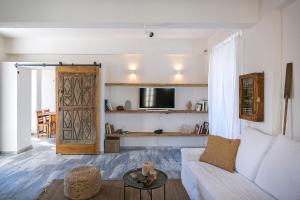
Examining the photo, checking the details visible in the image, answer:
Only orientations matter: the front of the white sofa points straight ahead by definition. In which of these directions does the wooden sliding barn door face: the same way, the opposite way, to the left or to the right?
to the left

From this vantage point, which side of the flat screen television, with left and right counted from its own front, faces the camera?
front

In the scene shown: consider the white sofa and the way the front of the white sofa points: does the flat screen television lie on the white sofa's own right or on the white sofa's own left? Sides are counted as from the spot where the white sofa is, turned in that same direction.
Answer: on the white sofa's own right

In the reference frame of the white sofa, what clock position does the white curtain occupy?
The white curtain is roughly at 4 o'clock from the white sofa.

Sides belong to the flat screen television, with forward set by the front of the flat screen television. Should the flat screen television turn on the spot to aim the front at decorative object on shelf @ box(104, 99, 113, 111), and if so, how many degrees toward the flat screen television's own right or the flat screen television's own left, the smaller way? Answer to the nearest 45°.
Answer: approximately 90° to the flat screen television's own right

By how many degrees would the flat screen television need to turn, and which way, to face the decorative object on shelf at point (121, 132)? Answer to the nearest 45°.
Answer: approximately 90° to its right

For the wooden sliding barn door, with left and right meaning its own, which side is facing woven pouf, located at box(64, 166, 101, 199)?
front

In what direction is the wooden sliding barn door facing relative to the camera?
toward the camera

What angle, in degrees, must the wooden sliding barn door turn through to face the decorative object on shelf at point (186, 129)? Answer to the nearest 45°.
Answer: approximately 90° to its left

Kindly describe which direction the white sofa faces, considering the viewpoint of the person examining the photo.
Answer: facing the viewer and to the left of the viewer

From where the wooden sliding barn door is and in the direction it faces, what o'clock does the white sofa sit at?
The white sofa is roughly at 11 o'clock from the wooden sliding barn door.

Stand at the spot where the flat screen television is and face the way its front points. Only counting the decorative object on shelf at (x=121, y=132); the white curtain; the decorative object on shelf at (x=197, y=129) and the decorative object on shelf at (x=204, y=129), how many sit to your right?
1

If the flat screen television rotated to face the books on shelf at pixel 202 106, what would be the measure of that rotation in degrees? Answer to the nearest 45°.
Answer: approximately 90° to its left
